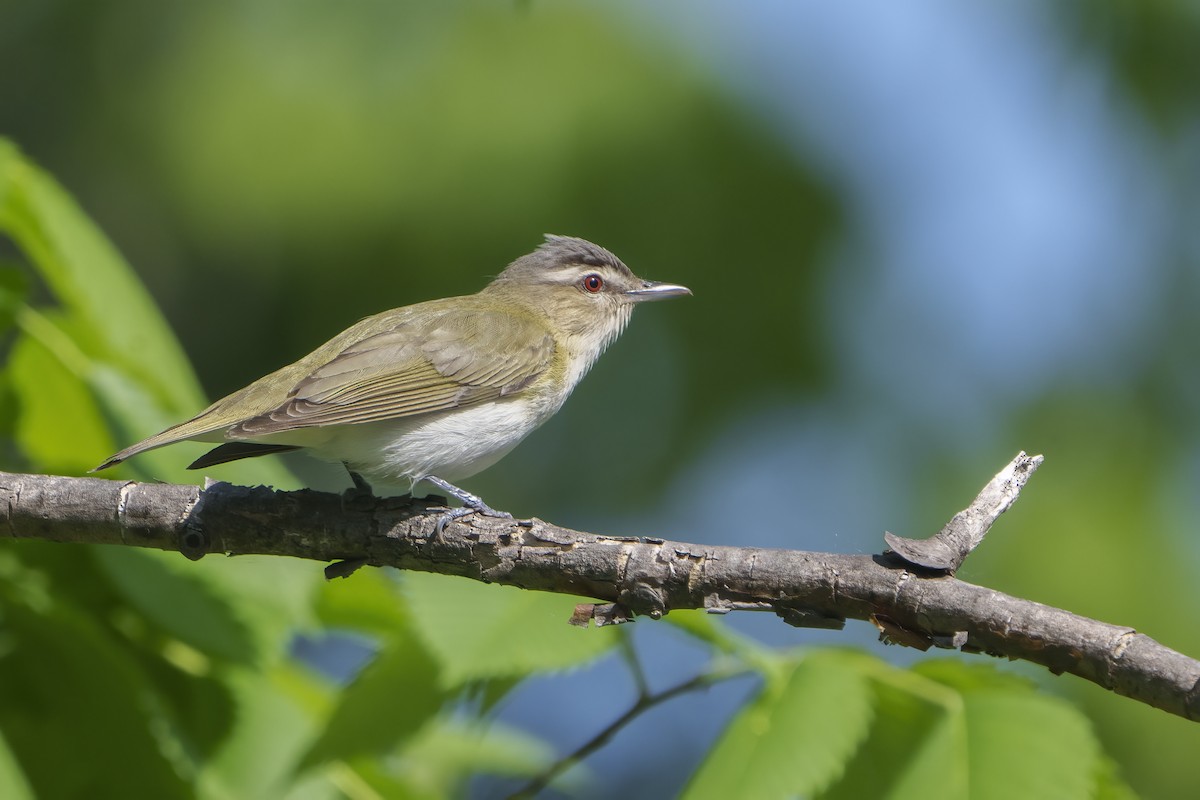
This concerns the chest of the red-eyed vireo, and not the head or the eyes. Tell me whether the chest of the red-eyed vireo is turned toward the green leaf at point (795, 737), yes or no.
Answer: no

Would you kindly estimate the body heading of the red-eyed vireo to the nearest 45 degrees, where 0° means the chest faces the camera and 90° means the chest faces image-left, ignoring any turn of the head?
approximately 270°

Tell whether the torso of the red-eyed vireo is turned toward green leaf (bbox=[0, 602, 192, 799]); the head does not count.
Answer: no

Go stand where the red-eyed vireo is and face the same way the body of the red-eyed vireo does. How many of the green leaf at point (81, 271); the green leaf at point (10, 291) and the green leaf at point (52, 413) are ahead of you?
0

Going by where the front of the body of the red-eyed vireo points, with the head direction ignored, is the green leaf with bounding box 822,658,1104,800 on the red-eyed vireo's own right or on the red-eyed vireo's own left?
on the red-eyed vireo's own right

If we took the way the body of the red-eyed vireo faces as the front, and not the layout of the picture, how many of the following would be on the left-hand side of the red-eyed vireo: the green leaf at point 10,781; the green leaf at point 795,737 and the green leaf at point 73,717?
0
